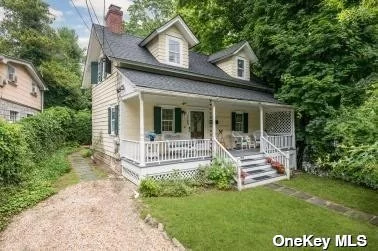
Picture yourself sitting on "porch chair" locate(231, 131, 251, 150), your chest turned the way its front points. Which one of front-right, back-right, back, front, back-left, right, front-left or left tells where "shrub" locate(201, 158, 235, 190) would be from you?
front-right

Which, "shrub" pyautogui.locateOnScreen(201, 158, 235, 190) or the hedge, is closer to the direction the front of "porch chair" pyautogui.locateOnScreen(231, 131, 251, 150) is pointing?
the shrub

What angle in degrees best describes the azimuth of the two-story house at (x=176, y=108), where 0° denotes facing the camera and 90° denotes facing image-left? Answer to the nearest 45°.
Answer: approximately 315°

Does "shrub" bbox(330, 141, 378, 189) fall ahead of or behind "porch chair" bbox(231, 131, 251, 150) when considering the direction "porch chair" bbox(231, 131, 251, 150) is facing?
ahead

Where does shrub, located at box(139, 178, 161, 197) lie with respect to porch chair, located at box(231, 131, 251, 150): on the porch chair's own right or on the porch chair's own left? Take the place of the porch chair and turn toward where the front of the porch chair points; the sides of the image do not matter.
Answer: on the porch chair's own right

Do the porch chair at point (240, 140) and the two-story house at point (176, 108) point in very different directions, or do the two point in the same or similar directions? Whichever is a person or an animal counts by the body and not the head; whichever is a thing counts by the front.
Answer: same or similar directions

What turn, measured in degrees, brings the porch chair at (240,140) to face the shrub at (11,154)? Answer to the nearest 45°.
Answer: approximately 90° to its right

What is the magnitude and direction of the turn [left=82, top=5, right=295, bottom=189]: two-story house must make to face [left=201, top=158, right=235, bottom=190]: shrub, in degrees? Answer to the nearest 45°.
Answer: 0° — it already faces it

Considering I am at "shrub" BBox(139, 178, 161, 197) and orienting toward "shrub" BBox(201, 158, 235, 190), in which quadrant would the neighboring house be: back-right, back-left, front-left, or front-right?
back-left

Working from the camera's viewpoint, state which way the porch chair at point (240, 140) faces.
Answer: facing the viewer and to the right of the viewer

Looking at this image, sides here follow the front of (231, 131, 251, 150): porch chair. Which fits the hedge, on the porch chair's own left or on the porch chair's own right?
on the porch chair's own right

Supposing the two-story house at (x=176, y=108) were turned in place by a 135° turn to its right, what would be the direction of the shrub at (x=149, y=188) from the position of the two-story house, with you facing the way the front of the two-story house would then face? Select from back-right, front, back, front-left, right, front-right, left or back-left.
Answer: left

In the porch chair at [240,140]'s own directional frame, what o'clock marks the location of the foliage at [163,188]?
The foliage is roughly at 2 o'clock from the porch chair.
